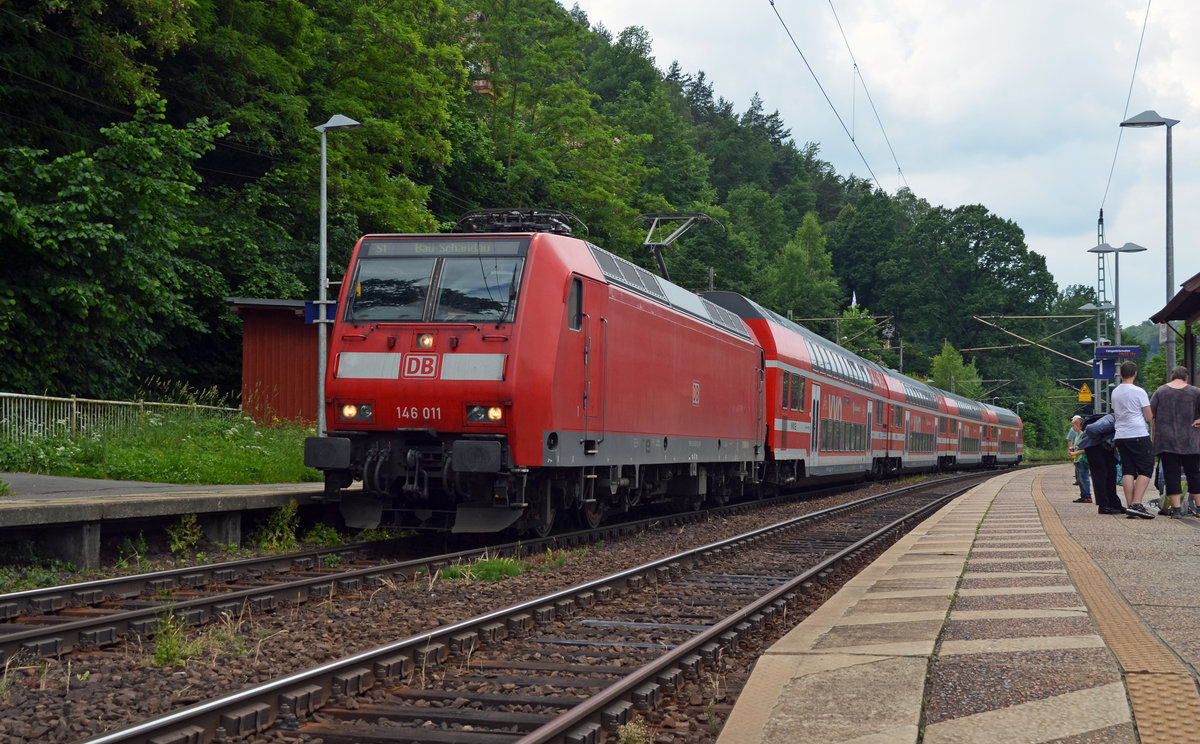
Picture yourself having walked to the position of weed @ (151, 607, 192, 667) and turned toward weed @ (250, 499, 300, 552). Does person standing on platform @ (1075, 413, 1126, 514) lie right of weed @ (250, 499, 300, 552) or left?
right

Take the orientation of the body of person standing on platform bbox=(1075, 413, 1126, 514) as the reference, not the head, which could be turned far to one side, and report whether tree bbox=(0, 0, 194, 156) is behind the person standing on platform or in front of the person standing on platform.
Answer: in front

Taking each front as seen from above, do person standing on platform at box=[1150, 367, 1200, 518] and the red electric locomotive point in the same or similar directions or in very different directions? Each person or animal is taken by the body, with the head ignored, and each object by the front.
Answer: very different directions

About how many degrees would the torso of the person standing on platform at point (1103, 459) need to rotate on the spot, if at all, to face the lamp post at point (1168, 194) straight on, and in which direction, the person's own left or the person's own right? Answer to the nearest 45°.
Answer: approximately 90° to the person's own right

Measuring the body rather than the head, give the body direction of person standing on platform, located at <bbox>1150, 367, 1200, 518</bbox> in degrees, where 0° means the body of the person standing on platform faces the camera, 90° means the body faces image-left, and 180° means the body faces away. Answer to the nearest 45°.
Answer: approximately 180°

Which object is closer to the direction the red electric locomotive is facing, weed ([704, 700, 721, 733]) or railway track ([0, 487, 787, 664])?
the railway track

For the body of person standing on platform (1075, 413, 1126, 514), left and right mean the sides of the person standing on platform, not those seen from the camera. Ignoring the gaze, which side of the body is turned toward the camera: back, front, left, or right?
left
